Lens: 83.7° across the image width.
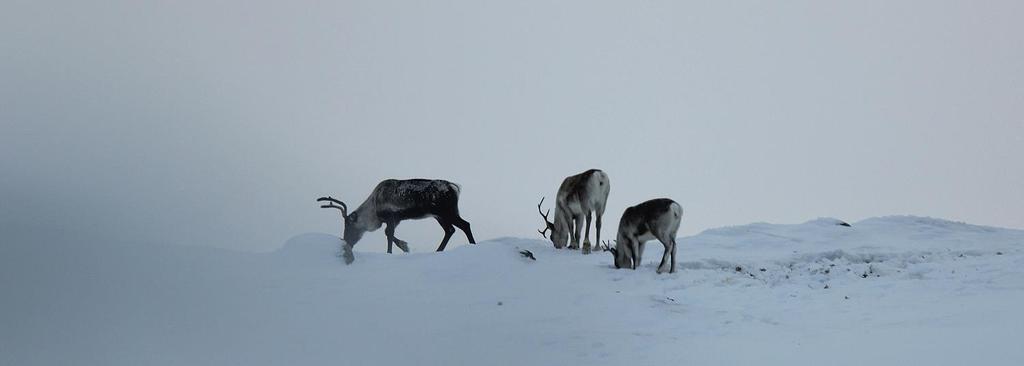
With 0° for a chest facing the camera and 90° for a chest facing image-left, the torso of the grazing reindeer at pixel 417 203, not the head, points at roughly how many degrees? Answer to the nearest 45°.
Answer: approximately 90°

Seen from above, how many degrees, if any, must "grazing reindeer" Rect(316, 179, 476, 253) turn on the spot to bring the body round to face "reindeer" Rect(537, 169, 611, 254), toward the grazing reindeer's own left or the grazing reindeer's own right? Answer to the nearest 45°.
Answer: approximately 135° to the grazing reindeer's own left

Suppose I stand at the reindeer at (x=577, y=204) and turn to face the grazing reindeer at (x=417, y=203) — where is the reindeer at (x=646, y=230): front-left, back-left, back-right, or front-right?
back-left

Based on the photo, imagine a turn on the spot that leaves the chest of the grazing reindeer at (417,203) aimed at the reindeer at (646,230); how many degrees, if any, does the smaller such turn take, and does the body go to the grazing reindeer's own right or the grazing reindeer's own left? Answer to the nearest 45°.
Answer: approximately 135° to the grazing reindeer's own left
